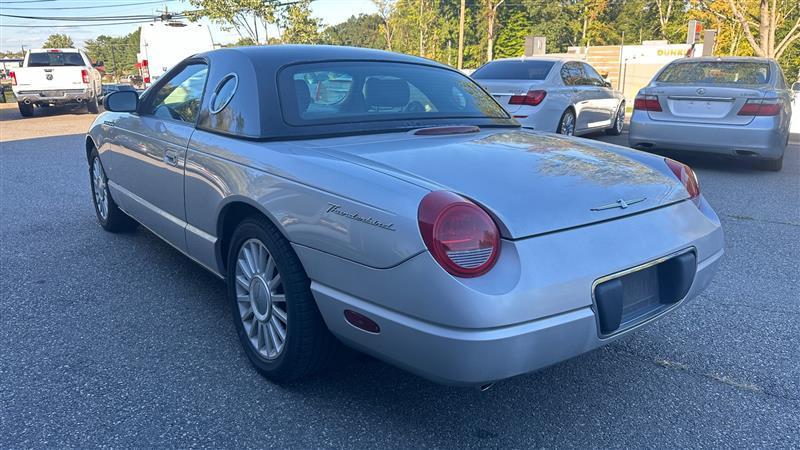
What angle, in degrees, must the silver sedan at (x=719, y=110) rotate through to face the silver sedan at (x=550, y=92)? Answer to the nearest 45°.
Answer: approximately 45° to its left

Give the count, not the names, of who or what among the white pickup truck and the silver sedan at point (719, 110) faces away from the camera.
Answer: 2

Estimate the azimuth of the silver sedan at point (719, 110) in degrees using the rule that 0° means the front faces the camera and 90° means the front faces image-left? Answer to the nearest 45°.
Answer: approximately 180°

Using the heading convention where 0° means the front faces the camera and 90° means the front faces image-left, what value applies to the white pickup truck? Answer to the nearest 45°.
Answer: approximately 180°

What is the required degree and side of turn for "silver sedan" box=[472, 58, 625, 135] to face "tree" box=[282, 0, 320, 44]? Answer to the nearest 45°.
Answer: approximately 90° to its left

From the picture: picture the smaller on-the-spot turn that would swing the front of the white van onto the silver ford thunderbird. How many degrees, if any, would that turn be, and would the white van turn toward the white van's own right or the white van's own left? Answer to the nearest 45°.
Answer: approximately 180°

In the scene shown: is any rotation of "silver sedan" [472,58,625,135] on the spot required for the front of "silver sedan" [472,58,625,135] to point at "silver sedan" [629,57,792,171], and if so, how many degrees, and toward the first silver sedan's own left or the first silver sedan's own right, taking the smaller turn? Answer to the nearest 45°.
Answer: approximately 90° to the first silver sedan's own right

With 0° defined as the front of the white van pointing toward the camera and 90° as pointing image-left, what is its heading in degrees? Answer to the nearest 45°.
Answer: approximately 180°

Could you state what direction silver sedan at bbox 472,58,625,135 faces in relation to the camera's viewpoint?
facing away from the viewer and to the right of the viewer

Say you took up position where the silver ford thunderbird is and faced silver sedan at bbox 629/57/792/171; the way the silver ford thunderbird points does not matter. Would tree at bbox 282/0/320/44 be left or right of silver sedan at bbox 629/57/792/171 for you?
left

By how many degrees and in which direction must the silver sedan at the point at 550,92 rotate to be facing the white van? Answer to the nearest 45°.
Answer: approximately 90° to its left
